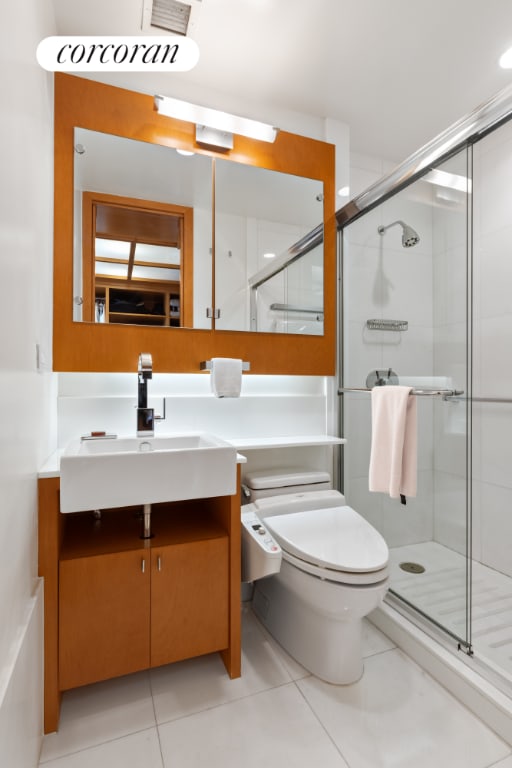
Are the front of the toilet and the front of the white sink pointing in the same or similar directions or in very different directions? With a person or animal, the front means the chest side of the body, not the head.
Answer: same or similar directions

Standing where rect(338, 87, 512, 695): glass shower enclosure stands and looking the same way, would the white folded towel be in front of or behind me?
in front

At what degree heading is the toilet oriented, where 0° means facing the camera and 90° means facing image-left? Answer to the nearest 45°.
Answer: approximately 315°

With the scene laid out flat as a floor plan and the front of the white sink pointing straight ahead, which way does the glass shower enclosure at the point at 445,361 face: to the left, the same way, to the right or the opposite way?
to the right

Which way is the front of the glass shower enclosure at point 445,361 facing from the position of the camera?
facing the viewer and to the left of the viewer

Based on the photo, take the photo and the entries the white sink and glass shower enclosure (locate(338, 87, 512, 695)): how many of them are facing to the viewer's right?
0

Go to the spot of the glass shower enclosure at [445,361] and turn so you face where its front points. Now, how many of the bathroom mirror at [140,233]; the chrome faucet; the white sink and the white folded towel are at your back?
0

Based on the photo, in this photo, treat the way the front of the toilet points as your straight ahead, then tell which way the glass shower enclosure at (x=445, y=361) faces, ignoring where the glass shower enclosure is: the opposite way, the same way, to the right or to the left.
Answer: to the right

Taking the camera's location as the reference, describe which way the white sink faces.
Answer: facing the viewer
